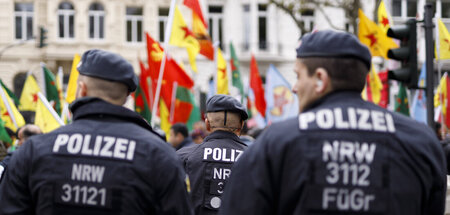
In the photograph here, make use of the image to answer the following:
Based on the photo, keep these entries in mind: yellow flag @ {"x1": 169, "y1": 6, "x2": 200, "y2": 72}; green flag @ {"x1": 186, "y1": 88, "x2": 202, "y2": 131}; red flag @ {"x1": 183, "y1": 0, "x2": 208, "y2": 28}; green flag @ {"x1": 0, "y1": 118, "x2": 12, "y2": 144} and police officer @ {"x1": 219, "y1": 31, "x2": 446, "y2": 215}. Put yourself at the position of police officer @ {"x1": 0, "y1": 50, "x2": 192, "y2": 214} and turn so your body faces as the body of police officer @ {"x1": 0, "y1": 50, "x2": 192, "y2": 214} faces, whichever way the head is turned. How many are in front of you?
4

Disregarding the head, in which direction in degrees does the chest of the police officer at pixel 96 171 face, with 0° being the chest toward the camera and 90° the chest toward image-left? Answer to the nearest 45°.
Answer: approximately 180°

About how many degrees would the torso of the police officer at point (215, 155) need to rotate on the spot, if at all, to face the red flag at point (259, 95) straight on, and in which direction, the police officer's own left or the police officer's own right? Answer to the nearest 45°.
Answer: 0° — they already face it

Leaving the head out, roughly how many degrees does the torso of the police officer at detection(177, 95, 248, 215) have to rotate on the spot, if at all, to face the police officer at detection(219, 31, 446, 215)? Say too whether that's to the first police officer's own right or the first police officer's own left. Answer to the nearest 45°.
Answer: approximately 180°

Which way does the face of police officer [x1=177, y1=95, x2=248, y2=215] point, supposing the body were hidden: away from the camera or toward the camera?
away from the camera

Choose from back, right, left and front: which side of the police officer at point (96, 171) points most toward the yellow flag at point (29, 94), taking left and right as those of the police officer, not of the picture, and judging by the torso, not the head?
front

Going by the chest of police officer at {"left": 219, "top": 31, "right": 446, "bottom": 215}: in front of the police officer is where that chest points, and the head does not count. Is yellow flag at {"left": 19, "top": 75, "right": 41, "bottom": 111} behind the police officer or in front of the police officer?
in front

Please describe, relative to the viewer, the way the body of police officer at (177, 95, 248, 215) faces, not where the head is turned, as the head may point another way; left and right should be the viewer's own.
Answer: facing away from the viewer

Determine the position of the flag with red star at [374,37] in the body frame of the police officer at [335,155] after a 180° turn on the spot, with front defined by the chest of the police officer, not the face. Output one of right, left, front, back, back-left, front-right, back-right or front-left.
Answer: back

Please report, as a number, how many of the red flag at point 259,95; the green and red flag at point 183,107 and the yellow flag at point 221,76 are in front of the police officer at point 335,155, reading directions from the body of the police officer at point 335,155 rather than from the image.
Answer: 3

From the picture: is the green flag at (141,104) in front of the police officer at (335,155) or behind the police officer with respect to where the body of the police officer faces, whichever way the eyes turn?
in front

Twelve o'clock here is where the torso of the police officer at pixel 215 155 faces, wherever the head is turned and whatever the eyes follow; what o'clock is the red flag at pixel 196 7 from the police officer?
The red flag is roughly at 12 o'clock from the police officer.

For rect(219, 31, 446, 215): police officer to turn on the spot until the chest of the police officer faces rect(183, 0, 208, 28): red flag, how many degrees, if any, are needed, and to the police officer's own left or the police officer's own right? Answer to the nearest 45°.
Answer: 0° — they already face it

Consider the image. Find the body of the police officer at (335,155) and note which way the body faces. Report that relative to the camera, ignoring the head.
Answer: away from the camera
